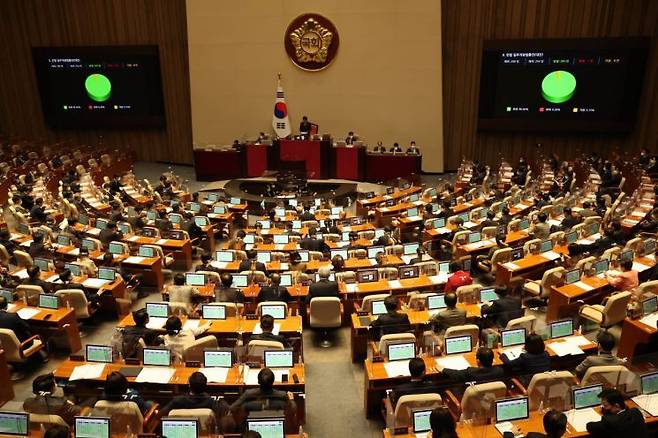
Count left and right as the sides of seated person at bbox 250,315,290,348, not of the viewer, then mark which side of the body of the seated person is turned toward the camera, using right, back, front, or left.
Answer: back

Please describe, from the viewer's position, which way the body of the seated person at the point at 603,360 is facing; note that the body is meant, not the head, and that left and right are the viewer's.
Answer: facing away from the viewer

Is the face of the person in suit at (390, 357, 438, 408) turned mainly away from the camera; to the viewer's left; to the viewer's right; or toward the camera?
away from the camera

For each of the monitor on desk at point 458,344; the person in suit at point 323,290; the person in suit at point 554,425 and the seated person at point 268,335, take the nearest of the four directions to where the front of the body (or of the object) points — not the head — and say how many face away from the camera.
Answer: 3

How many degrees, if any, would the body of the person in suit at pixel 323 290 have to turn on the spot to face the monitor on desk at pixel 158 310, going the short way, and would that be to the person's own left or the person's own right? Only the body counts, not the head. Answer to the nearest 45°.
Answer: approximately 90° to the person's own left

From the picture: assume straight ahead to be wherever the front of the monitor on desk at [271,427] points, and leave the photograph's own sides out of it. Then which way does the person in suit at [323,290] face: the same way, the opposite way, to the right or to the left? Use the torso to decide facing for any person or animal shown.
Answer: the opposite way

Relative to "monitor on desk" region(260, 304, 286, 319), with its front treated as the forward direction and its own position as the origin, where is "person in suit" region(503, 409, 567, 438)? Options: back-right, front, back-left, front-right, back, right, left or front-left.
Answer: front-left

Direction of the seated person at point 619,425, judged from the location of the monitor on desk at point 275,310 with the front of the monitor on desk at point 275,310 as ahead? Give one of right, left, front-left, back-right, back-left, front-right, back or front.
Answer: front-left

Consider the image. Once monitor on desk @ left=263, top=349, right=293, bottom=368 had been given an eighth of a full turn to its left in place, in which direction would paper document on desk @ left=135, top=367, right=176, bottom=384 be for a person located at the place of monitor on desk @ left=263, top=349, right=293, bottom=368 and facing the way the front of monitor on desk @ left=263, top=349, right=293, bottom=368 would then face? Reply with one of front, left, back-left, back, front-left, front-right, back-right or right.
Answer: back-right

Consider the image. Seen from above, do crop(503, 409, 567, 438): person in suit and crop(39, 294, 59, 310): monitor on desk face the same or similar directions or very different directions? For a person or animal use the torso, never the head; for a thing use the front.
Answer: very different directions

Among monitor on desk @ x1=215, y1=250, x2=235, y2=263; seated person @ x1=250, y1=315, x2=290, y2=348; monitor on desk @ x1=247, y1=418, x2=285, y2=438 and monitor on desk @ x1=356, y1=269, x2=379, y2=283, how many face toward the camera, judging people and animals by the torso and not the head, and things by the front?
3

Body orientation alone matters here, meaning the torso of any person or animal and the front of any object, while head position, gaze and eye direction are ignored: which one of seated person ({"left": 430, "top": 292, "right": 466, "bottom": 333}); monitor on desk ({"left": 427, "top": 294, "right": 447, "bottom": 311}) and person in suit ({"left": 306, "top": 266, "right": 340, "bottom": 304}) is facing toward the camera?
the monitor on desk

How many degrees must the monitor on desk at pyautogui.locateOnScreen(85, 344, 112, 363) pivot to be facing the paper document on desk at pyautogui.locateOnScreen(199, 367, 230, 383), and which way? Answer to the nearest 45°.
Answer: approximately 45° to its left

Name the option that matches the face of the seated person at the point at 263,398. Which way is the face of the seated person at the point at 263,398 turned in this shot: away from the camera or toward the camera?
away from the camera

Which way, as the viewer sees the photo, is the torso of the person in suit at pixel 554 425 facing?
away from the camera

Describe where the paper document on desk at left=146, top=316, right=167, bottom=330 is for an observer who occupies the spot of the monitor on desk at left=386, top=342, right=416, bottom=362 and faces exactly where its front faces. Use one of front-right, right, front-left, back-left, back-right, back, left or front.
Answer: right

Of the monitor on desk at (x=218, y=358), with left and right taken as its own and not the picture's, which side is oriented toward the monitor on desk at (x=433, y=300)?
left
